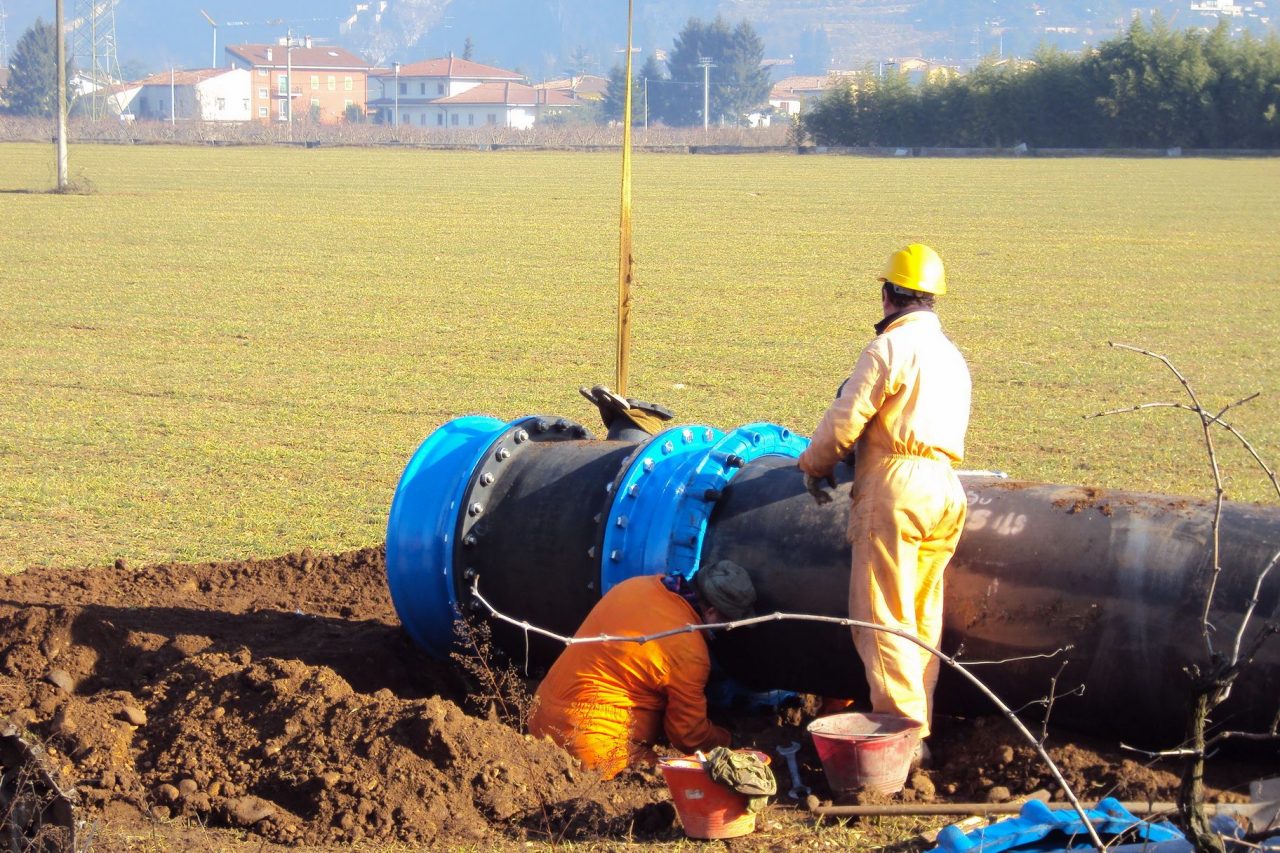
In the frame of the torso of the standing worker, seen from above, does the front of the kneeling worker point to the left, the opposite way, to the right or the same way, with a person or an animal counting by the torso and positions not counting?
to the right

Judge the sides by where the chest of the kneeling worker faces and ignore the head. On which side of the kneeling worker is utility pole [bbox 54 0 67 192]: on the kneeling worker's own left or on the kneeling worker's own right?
on the kneeling worker's own left

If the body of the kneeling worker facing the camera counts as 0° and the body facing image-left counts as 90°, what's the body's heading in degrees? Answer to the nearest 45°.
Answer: approximately 225°

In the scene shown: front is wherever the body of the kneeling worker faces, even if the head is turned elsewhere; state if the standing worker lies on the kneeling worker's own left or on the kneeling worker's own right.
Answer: on the kneeling worker's own right

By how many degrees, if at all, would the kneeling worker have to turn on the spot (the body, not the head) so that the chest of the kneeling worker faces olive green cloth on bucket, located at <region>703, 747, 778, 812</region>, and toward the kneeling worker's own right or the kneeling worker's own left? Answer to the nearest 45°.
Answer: approximately 135° to the kneeling worker's own right

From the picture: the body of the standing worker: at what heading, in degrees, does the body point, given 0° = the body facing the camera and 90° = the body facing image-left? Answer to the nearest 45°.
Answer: approximately 135°

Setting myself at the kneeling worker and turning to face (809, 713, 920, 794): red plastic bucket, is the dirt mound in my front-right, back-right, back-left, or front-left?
back-right

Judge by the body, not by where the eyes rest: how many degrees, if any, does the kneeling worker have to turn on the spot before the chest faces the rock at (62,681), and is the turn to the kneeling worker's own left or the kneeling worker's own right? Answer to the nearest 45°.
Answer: approximately 135° to the kneeling worker's own left

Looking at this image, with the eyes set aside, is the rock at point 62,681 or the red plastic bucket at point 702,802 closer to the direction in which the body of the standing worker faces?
the rock
